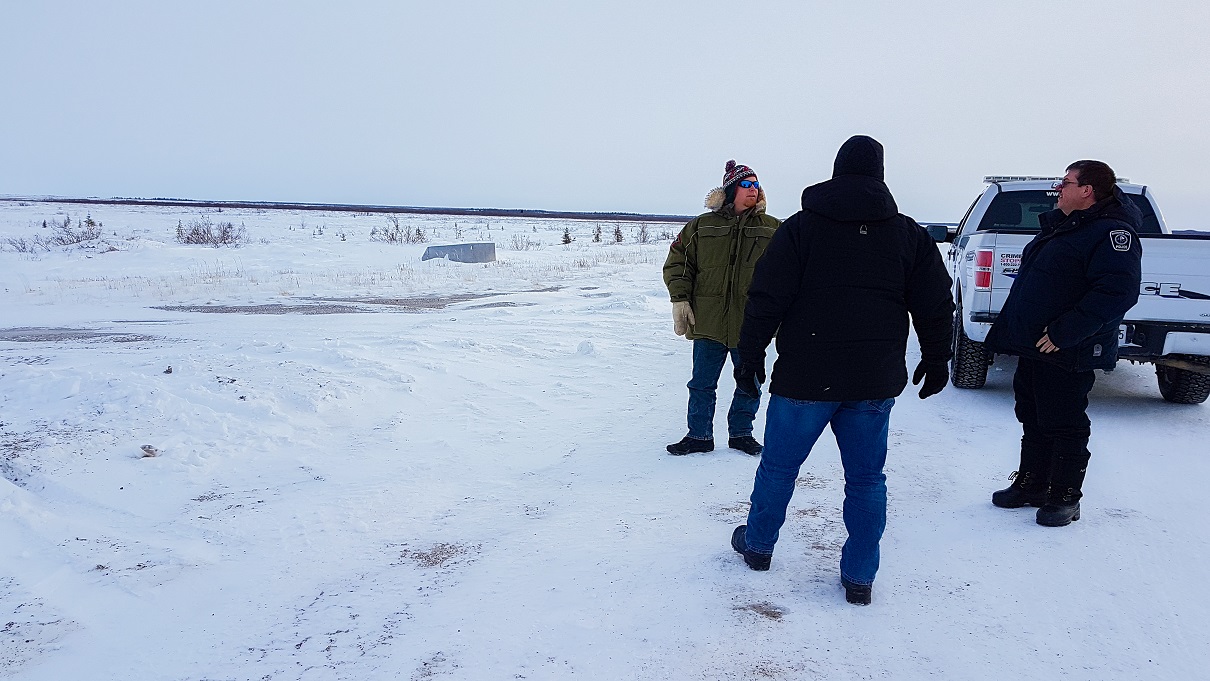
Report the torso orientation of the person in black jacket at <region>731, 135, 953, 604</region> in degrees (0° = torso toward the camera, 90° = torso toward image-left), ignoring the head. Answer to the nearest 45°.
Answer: approximately 180°

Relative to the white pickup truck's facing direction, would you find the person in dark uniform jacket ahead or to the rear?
to the rear

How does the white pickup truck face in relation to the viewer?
away from the camera

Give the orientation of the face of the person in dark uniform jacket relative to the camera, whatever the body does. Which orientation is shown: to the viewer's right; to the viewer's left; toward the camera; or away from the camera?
to the viewer's left

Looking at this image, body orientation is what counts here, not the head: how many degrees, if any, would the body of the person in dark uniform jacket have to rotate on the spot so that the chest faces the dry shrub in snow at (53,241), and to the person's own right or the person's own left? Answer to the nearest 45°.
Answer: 0° — they already face it

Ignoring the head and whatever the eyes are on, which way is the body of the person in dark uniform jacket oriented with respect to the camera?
to the viewer's left

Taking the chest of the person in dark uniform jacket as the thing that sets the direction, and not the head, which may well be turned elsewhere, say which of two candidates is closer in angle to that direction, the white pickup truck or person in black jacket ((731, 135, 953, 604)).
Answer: the person in black jacket

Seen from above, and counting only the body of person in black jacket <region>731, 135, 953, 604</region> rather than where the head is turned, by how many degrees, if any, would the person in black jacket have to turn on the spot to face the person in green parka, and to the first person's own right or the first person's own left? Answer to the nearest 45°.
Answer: approximately 45° to the first person's own left

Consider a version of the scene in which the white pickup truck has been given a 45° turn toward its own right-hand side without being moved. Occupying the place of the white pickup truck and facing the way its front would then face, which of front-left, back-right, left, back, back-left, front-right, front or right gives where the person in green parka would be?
back

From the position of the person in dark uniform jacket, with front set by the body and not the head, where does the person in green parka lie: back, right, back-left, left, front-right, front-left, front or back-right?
front

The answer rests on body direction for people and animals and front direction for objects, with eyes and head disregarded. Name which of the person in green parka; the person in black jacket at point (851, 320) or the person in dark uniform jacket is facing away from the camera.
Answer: the person in black jacket

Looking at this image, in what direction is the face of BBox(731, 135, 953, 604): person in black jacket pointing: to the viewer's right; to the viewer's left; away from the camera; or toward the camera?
away from the camera

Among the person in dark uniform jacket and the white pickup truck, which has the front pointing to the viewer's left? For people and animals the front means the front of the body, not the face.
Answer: the person in dark uniform jacket

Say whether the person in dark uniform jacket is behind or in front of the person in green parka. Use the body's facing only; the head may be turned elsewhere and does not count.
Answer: in front

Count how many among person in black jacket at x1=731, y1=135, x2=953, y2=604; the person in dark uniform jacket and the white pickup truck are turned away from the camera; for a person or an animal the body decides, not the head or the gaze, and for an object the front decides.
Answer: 2
